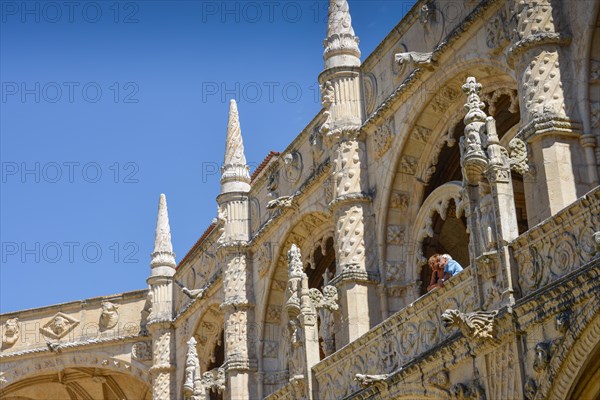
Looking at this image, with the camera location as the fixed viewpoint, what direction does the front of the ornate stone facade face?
facing the viewer and to the left of the viewer
